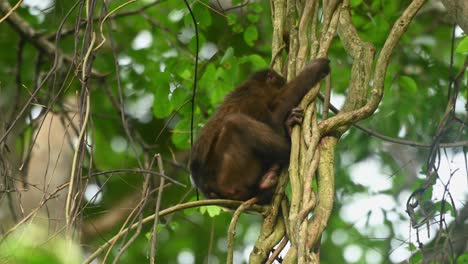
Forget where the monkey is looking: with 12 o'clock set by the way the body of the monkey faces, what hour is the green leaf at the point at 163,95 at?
The green leaf is roughly at 7 o'clock from the monkey.

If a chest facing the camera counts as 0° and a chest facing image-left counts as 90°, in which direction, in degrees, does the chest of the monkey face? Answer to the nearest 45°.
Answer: approximately 270°

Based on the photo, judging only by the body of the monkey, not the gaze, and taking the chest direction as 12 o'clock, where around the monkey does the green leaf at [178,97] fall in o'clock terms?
The green leaf is roughly at 7 o'clock from the monkey.
